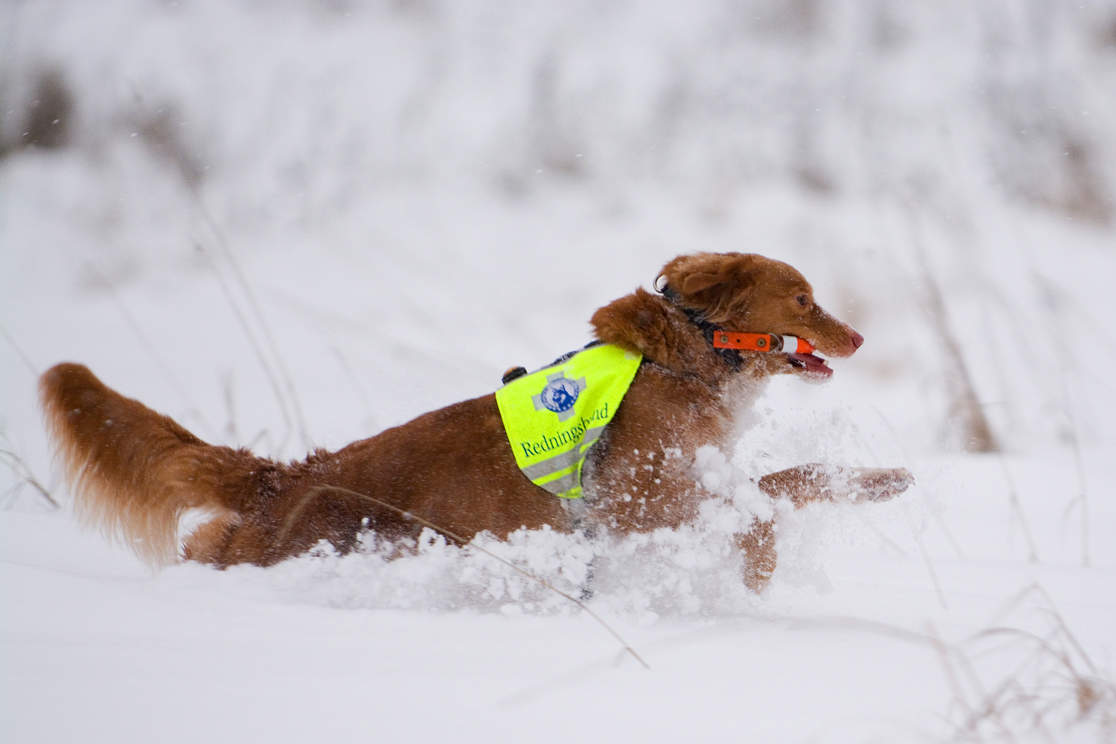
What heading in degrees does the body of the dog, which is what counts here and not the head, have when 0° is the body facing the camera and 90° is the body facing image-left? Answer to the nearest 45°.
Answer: approximately 270°
